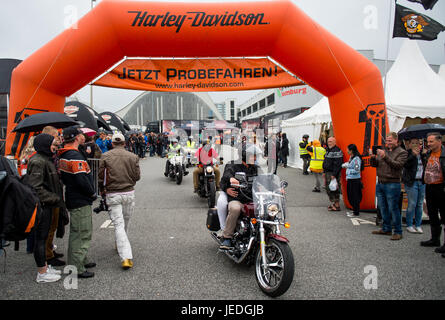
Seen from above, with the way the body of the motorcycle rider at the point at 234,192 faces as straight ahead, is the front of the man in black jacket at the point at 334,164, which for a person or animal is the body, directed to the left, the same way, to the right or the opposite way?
to the right

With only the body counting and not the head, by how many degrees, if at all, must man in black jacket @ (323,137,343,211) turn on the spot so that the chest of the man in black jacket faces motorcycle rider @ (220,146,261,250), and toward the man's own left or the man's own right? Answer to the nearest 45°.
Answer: approximately 45° to the man's own left

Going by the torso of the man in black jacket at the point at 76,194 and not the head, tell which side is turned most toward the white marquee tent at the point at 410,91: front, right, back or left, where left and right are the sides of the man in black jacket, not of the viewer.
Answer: front

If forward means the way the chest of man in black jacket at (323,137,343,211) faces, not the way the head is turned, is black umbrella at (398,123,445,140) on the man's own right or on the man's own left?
on the man's own left

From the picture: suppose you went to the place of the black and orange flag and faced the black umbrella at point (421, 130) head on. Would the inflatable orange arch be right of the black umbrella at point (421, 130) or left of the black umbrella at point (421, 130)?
right

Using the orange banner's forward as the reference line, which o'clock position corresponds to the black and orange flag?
The black and orange flag is roughly at 9 o'clock from the orange banner.

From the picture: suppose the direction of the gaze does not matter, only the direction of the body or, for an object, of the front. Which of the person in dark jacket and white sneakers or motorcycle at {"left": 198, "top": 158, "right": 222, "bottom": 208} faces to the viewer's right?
the person in dark jacket and white sneakers

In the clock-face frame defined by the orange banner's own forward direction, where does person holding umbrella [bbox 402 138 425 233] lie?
The person holding umbrella is roughly at 10 o'clock from the orange banner.

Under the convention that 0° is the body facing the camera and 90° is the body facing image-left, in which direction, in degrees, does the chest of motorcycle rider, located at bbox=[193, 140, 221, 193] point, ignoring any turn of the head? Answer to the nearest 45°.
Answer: approximately 0°

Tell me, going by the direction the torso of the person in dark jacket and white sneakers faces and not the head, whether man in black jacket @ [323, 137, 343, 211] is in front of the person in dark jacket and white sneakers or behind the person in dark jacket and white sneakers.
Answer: in front

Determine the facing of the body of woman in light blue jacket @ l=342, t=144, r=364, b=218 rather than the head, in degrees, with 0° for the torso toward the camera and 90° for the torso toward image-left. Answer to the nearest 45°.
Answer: approximately 90°

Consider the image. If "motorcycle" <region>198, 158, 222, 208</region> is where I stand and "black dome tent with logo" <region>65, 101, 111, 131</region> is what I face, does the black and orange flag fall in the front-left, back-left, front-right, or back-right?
back-right

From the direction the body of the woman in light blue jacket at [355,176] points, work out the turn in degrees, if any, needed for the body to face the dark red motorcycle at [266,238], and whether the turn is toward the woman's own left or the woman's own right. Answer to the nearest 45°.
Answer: approximately 90° to the woman's own left

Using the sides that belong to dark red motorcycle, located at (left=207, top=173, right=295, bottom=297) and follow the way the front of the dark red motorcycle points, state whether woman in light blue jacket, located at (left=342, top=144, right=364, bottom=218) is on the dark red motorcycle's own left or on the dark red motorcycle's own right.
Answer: on the dark red motorcycle's own left

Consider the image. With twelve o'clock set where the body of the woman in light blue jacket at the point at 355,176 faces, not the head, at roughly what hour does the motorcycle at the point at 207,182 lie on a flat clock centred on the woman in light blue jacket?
The motorcycle is roughly at 12 o'clock from the woman in light blue jacket.

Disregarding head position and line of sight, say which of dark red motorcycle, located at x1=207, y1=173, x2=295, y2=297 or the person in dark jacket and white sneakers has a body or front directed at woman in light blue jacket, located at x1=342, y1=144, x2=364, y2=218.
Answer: the person in dark jacket and white sneakers
